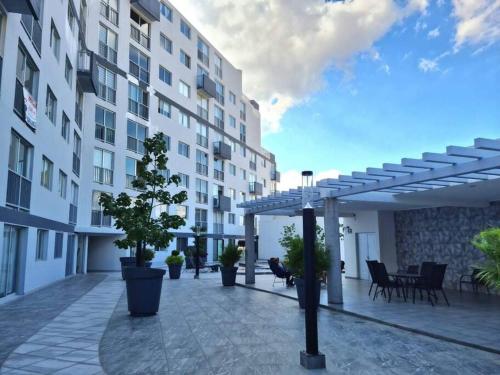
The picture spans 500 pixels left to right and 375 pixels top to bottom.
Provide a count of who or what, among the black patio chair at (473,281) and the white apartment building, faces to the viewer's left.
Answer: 1

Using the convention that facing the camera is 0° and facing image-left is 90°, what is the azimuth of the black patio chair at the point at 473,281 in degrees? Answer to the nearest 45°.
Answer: approximately 90°

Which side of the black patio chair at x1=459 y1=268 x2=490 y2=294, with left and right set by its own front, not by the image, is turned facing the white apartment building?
front

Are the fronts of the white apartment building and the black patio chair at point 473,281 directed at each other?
yes

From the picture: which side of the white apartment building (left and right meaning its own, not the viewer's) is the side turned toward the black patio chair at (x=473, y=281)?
front

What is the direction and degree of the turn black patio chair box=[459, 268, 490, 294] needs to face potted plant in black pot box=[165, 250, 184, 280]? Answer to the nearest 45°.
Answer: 0° — it already faces it

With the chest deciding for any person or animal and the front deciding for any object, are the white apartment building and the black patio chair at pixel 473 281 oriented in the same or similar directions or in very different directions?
very different directions

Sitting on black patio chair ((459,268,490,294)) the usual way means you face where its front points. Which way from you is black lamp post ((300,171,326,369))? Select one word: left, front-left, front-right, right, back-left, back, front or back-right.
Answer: left

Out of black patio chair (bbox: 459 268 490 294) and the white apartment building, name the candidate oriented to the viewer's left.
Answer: the black patio chair

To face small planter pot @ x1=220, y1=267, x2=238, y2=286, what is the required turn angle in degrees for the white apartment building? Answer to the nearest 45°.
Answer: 0° — it already faces it

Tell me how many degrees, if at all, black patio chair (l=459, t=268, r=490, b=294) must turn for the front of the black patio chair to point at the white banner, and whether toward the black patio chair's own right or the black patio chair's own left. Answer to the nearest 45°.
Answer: approximately 45° to the black patio chair's own left
